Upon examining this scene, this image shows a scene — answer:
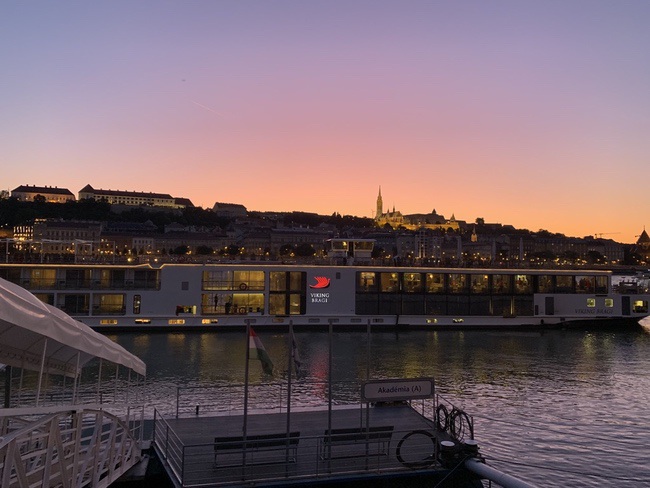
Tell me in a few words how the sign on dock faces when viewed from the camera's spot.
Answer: facing the viewer

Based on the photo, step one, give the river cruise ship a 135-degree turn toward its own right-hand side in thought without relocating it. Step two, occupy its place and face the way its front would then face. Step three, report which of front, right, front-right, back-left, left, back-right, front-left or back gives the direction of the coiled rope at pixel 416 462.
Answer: front-left

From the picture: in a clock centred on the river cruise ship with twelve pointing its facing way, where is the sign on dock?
The sign on dock is roughly at 3 o'clock from the river cruise ship.

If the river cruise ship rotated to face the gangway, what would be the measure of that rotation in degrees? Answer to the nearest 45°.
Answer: approximately 90° to its right

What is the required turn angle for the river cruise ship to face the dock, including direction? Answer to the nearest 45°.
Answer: approximately 90° to its right

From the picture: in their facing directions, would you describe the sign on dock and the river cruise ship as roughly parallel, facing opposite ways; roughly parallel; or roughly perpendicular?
roughly perpendicular

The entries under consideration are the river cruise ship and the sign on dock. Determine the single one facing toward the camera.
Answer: the sign on dock

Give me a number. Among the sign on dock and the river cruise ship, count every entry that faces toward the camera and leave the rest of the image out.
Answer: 1

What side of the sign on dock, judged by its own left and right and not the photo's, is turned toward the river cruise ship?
back

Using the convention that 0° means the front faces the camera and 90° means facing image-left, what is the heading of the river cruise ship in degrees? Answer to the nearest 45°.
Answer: approximately 270°
